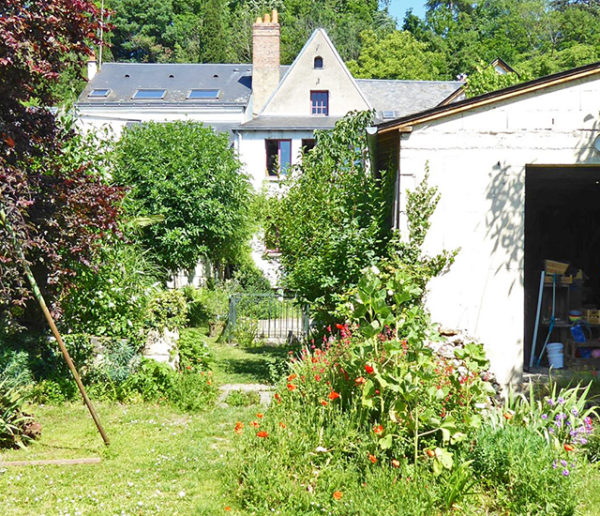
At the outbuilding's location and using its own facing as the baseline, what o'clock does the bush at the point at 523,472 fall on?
The bush is roughly at 12 o'clock from the outbuilding.

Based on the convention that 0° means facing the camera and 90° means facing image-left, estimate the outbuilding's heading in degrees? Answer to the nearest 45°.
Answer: approximately 0°

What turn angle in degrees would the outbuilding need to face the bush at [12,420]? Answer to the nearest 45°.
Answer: approximately 45° to its right

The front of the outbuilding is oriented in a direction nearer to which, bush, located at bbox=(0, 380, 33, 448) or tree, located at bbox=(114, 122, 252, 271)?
the bush

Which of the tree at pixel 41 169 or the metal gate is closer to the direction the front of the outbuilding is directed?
the tree

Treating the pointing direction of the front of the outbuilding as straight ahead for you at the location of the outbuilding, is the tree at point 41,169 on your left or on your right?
on your right

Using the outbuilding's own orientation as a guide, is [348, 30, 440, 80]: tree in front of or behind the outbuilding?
behind
